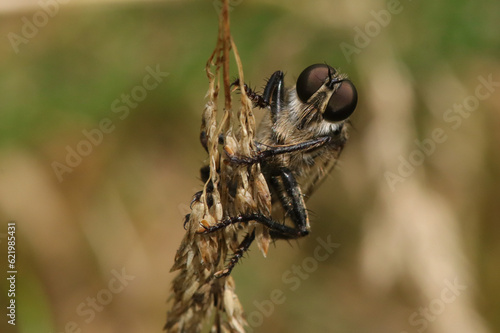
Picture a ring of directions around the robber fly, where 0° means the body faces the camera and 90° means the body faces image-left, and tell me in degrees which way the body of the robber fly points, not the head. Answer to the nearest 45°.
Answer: approximately 0°
